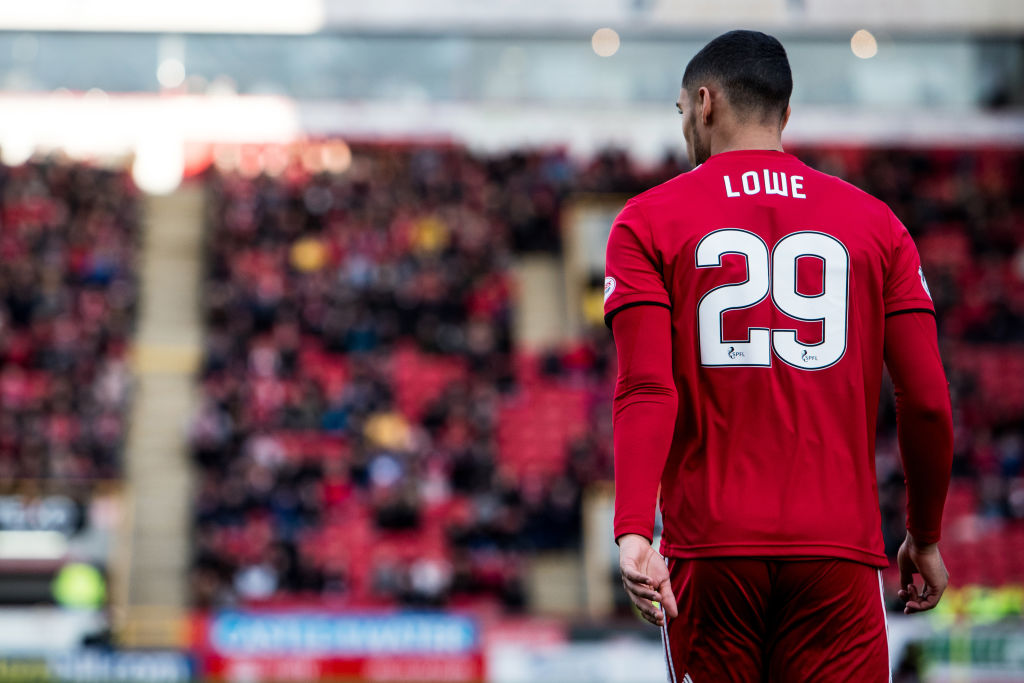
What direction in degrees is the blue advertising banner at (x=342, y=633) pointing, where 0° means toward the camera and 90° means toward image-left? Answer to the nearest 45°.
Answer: approximately 0°
